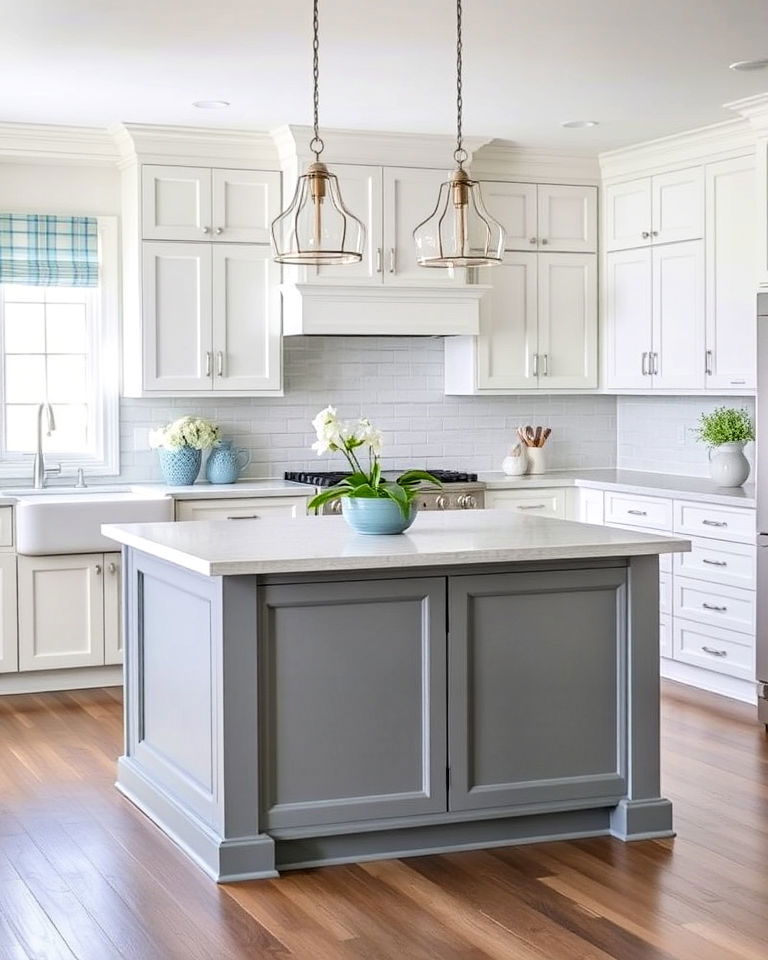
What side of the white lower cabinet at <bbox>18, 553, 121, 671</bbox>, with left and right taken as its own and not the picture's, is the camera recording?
front

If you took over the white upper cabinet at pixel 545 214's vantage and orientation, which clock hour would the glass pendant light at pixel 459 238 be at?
The glass pendant light is roughly at 12 o'clock from the white upper cabinet.

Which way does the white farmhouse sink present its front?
toward the camera

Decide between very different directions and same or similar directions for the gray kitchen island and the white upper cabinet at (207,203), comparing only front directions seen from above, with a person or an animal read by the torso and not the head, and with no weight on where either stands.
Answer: same or similar directions

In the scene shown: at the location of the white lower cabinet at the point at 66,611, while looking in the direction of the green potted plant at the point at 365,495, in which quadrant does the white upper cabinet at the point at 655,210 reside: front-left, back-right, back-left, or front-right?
front-left

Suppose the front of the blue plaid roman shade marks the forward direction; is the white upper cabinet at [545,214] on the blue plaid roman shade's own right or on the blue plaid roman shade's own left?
on the blue plaid roman shade's own left

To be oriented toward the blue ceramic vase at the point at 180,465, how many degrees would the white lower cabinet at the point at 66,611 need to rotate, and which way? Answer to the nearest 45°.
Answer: approximately 135° to its left

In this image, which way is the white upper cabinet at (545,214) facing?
toward the camera

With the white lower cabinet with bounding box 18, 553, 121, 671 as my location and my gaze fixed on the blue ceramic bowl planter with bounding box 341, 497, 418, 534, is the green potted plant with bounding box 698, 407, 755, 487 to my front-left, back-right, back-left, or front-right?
front-left

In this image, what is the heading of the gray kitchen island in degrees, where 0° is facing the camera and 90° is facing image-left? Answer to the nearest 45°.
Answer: approximately 0°
